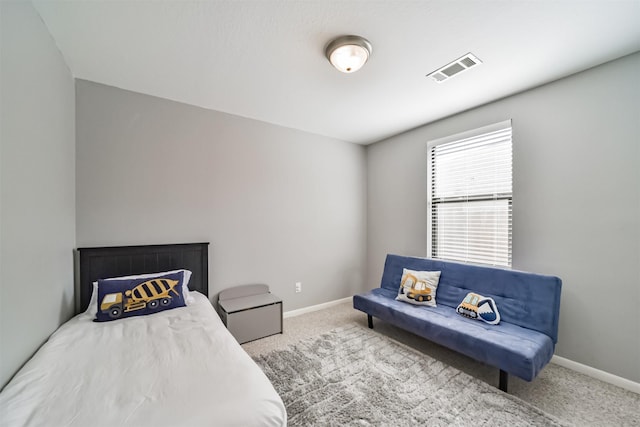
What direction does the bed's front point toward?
toward the camera

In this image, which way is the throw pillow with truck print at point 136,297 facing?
toward the camera

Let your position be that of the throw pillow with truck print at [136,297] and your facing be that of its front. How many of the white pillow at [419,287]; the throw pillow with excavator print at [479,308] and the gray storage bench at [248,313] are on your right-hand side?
0

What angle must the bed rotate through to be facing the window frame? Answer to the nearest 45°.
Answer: approximately 90° to its left

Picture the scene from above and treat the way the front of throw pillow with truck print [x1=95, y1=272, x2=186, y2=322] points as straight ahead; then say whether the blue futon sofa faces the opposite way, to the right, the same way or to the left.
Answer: to the right

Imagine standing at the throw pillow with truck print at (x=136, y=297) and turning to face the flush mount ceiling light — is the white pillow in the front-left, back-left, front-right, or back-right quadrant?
front-left

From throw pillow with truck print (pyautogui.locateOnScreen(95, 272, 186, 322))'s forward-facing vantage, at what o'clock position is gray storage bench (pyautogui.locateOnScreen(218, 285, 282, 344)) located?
The gray storage bench is roughly at 9 o'clock from the throw pillow with truck print.

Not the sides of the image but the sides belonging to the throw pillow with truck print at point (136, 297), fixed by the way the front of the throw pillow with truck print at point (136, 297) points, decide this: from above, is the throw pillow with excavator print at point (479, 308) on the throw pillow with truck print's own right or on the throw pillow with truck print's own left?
on the throw pillow with truck print's own left

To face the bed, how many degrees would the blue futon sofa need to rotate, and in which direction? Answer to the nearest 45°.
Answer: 0° — it already faces it

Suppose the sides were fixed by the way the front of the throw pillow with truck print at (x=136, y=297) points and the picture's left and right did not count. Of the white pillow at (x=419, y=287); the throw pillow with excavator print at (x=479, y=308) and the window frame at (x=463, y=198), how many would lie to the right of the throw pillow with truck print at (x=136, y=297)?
0

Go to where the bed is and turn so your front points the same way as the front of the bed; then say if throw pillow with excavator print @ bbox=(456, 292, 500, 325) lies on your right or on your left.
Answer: on your left

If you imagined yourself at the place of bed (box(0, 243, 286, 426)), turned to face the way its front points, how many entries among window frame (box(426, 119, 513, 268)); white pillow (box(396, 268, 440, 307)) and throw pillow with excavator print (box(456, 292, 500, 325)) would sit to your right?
0

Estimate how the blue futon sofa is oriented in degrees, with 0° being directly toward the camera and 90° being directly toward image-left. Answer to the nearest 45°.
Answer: approximately 45°

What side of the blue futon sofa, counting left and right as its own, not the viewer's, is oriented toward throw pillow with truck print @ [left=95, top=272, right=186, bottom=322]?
front

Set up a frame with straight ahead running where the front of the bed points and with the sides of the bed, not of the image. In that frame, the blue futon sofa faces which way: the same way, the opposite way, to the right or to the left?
to the right
